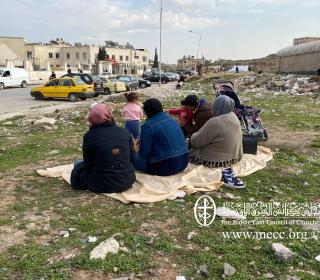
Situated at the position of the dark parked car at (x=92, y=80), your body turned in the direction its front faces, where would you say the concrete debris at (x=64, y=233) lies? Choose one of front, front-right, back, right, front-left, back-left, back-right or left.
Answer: back-left

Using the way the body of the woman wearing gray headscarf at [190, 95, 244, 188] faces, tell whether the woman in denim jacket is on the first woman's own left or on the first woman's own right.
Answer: on the first woman's own left

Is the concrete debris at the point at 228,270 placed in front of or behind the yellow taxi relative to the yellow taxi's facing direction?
behind

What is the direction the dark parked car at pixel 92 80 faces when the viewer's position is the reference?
facing away from the viewer and to the left of the viewer

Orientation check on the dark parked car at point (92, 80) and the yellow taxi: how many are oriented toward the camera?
0

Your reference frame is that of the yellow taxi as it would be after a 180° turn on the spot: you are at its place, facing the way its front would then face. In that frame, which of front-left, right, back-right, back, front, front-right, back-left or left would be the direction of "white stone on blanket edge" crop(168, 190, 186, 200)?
front-right

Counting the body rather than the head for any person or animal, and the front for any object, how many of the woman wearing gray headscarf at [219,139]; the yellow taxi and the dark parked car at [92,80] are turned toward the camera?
0

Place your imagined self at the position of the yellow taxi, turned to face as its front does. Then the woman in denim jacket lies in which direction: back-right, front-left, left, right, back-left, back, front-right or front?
back-left

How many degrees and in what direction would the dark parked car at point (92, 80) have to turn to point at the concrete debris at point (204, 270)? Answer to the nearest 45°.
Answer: approximately 135° to its left

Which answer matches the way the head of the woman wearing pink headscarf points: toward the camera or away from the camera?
away from the camera

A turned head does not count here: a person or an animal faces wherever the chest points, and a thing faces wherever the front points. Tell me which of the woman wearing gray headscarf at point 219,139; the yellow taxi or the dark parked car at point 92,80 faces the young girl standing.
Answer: the woman wearing gray headscarf

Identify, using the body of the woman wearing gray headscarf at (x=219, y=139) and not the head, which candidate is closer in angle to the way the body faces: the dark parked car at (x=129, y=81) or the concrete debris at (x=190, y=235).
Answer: the dark parked car

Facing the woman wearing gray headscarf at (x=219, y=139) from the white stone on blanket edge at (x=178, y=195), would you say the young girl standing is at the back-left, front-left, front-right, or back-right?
front-left

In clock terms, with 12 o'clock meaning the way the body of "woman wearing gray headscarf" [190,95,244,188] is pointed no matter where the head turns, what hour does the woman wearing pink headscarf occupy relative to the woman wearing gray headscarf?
The woman wearing pink headscarf is roughly at 9 o'clock from the woman wearing gray headscarf.

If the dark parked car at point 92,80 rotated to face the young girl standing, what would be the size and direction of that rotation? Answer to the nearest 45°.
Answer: approximately 135° to its left

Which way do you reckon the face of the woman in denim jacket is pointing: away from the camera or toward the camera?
away from the camera
